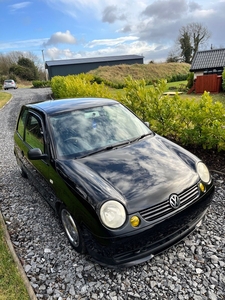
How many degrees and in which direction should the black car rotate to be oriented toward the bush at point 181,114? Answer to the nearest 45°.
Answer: approximately 90° to its left

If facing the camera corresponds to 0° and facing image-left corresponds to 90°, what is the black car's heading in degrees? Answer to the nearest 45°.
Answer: approximately 315°

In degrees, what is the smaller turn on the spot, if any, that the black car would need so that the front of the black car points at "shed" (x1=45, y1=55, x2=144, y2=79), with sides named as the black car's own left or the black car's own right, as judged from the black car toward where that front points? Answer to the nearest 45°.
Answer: approximately 135° to the black car's own left

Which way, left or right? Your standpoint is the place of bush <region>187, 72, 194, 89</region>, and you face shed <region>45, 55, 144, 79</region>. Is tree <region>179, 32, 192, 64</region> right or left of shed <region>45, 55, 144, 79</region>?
right

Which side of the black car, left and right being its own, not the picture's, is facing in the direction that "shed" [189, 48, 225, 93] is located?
left

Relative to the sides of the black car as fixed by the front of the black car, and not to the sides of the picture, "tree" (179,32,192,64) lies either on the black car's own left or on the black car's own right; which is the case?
on the black car's own left

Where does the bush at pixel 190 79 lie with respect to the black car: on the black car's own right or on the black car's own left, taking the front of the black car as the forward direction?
on the black car's own left
